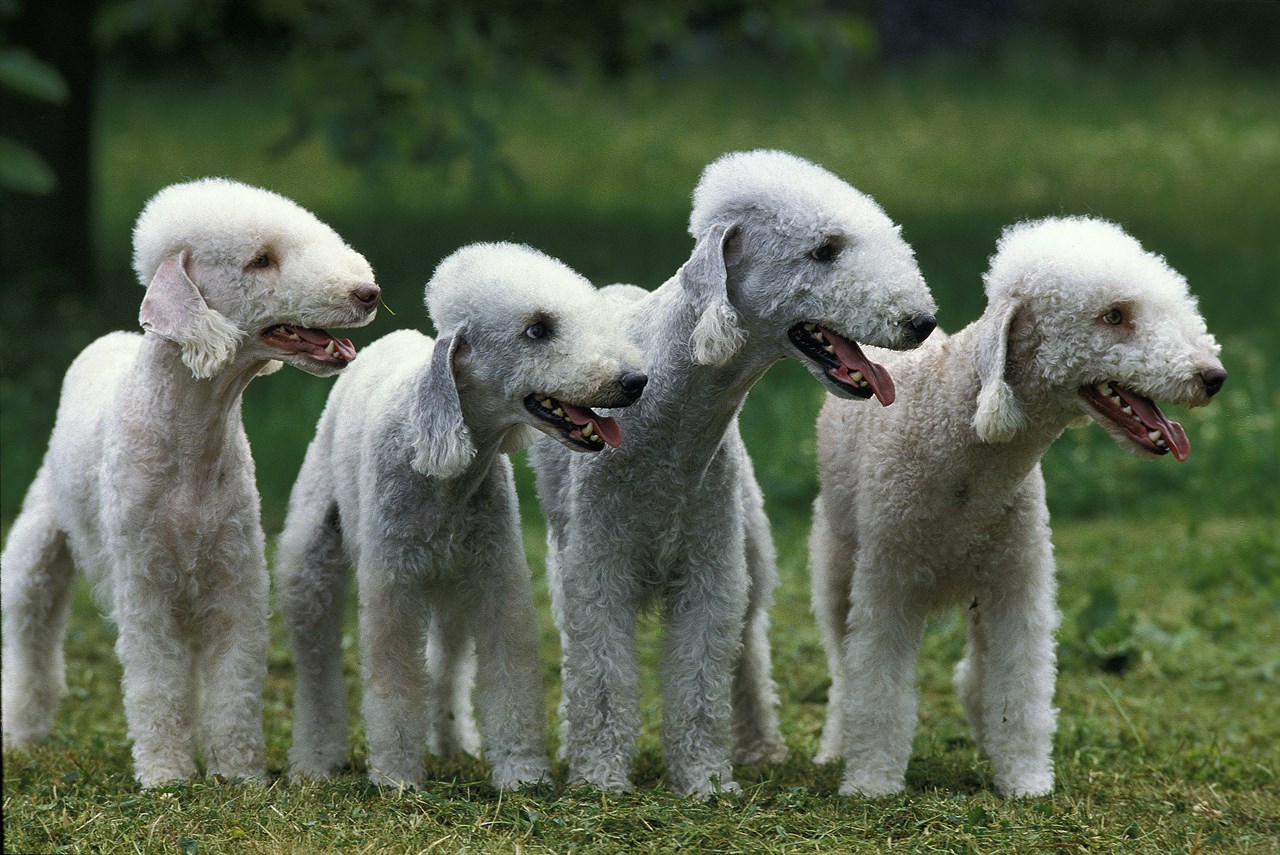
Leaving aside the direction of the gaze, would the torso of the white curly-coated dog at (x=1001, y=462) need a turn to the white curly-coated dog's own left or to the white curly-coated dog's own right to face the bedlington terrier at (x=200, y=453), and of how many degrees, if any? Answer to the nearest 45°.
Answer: approximately 135° to the white curly-coated dog's own right

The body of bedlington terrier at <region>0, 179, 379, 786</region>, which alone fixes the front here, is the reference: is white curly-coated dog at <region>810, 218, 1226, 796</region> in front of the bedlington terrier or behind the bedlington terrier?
in front

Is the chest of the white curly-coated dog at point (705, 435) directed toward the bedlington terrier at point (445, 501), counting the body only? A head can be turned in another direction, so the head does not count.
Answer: no

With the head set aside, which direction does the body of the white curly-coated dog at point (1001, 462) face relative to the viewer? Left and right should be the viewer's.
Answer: facing the viewer and to the right of the viewer

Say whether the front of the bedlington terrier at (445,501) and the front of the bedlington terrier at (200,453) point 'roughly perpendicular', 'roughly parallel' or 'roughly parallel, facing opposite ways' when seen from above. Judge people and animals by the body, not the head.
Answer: roughly parallel

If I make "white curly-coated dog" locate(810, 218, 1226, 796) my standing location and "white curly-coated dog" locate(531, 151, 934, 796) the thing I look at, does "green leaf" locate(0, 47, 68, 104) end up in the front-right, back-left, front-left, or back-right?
front-right

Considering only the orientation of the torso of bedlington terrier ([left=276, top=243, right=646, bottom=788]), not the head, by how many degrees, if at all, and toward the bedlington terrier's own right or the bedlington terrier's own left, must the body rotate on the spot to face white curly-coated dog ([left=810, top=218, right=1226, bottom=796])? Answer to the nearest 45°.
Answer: approximately 45° to the bedlington terrier's own left

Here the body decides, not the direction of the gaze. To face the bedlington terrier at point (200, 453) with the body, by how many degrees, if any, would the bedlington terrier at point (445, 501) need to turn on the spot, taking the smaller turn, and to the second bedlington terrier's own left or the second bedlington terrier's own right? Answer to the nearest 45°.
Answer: approximately 135° to the second bedlington terrier's own right

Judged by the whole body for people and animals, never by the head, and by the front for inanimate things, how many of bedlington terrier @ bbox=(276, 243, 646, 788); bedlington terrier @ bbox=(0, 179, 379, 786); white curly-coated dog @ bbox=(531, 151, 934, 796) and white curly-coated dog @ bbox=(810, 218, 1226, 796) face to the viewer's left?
0

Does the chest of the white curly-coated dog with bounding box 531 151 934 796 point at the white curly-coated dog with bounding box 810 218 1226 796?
no

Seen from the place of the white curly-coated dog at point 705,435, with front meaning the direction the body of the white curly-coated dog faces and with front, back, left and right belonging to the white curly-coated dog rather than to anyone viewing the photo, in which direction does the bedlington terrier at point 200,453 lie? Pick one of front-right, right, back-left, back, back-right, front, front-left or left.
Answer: right

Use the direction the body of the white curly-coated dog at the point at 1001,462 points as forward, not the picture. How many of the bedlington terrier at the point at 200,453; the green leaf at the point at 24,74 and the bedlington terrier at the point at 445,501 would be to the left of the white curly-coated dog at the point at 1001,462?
0

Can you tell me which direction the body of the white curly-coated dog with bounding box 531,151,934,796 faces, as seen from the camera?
toward the camera
